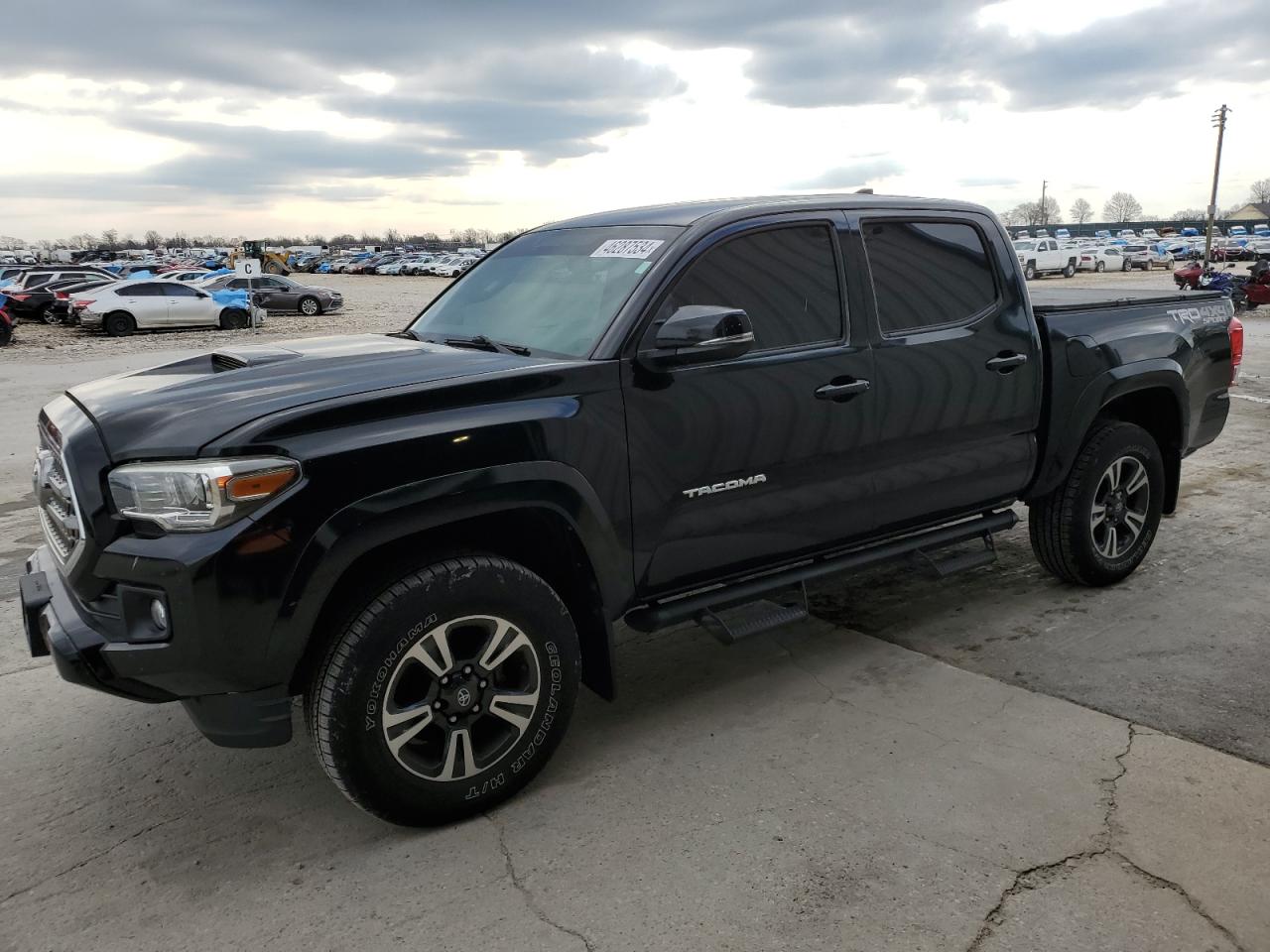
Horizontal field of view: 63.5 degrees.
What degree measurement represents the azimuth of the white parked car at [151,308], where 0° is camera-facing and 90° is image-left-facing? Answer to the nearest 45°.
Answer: approximately 270°

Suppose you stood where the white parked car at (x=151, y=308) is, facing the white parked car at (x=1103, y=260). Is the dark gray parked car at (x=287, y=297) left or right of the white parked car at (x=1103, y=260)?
left

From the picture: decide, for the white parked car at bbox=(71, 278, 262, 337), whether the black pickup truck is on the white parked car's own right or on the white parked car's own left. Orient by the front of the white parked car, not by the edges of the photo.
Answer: on the white parked car's own right

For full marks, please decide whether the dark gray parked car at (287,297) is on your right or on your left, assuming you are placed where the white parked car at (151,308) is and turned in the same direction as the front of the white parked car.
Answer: on your left

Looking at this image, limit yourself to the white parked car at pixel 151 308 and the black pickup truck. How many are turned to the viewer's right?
1

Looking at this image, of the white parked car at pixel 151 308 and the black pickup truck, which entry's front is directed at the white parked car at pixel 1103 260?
the white parked car at pixel 151 308

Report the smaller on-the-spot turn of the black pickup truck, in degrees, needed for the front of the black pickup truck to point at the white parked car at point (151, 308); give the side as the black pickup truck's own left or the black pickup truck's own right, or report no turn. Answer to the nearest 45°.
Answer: approximately 90° to the black pickup truck's own right

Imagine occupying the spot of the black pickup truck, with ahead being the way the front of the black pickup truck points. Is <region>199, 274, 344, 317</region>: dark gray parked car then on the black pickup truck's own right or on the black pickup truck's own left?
on the black pickup truck's own right

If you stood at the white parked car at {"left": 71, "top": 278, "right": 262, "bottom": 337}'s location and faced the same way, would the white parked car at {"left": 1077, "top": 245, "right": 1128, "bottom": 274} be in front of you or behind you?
in front

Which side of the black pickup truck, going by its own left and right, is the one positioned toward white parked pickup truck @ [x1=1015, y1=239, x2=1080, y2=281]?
back

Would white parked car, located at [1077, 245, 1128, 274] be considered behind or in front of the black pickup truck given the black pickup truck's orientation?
behind

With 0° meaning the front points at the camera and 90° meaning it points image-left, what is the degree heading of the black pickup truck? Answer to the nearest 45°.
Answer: approximately 45°

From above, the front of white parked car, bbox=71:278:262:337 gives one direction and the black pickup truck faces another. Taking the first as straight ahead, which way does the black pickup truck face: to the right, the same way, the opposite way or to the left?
the opposite way
